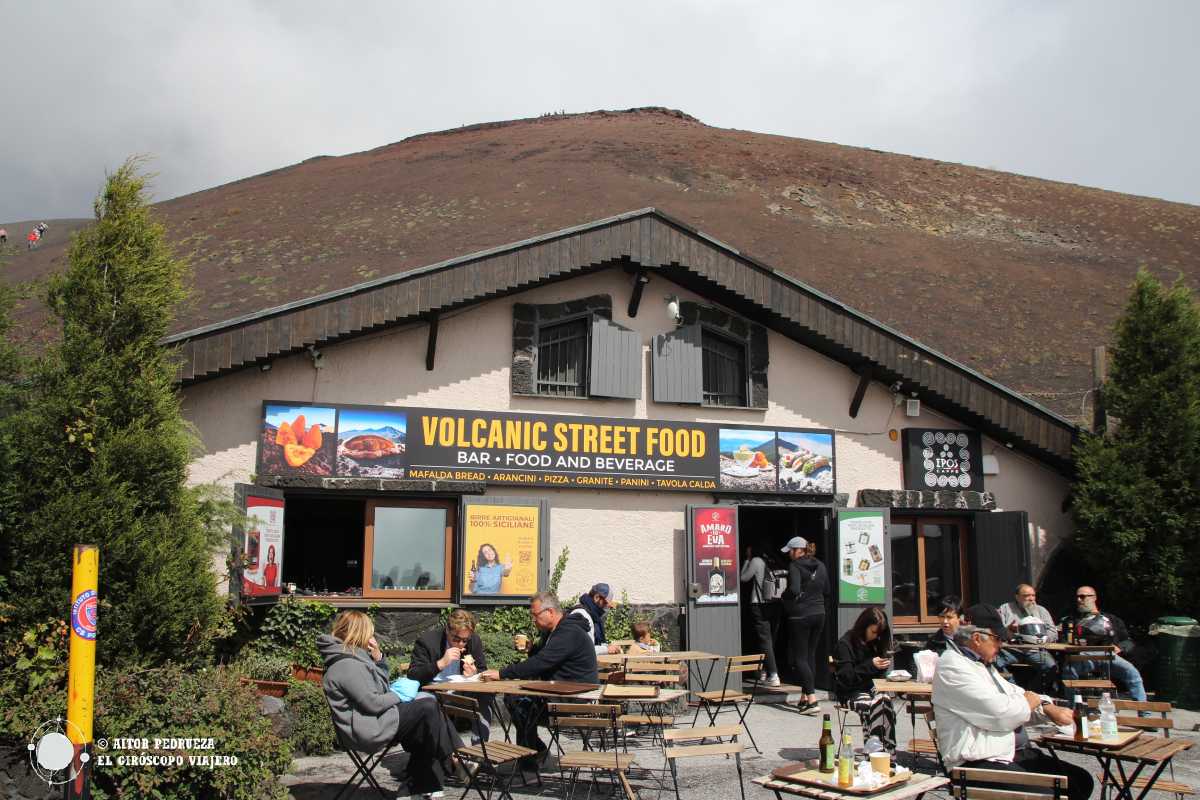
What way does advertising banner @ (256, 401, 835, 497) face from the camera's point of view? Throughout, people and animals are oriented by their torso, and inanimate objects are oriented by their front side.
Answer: toward the camera

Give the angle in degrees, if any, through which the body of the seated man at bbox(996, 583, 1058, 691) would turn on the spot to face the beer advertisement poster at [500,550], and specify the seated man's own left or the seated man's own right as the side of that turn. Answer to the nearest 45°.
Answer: approximately 90° to the seated man's own right

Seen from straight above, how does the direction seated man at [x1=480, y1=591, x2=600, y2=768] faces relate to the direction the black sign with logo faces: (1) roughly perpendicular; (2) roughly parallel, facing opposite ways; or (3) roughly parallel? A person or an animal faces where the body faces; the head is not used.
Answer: roughly perpendicular

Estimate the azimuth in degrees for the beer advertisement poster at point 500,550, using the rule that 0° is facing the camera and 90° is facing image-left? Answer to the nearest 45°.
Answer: approximately 0°

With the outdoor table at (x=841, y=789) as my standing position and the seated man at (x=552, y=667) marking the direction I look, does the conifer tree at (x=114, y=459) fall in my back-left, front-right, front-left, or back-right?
front-left

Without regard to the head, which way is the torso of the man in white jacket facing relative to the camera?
to the viewer's right

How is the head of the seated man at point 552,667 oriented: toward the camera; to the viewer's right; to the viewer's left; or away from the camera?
to the viewer's left

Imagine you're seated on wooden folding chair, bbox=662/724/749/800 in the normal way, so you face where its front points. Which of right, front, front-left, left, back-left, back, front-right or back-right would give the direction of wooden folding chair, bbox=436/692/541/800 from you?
left

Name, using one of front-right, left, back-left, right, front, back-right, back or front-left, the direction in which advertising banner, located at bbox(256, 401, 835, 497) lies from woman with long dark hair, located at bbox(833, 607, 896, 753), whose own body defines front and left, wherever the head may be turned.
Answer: back

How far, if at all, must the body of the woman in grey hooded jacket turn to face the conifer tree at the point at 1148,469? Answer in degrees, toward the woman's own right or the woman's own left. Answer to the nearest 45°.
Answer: approximately 45° to the woman's own left

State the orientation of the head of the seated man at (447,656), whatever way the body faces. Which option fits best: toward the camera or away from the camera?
toward the camera

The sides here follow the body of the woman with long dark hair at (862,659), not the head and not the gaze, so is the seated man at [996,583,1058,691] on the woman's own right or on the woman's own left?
on the woman's own left

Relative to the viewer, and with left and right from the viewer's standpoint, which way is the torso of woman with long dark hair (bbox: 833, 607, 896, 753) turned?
facing the viewer and to the right of the viewer

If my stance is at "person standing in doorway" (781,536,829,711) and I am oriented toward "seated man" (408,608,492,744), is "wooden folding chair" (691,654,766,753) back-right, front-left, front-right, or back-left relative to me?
front-left

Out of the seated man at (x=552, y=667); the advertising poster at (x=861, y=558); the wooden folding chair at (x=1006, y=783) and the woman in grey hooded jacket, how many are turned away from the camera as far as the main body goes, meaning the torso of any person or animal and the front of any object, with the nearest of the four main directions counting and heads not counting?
1

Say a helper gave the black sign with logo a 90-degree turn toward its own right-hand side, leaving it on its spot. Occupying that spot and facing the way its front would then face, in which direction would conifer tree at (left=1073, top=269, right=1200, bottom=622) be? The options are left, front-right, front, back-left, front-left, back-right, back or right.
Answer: back

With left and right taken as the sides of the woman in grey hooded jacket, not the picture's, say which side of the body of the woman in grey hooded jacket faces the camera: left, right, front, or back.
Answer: right

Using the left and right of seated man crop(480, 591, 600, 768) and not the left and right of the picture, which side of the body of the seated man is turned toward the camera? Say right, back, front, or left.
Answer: left
